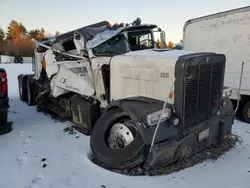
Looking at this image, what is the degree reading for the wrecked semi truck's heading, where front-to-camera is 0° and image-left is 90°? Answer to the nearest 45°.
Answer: approximately 315°

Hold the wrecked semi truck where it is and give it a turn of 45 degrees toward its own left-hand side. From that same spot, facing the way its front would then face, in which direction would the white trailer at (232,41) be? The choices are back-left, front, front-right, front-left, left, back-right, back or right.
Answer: front-left
